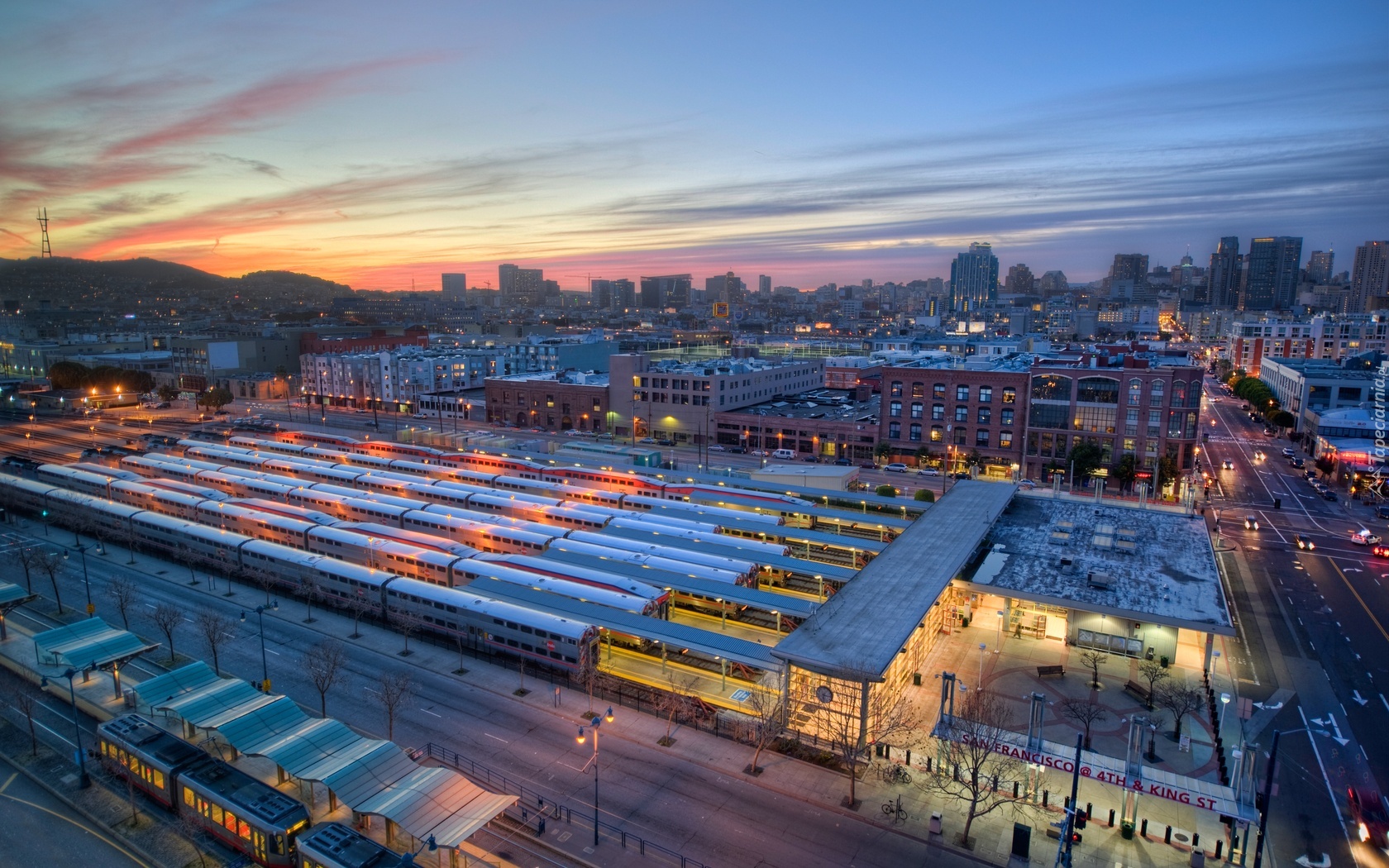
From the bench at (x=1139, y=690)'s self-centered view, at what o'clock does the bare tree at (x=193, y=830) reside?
The bare tree is roughly at 12 o'clock from the bench.

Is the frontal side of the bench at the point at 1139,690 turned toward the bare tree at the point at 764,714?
yes

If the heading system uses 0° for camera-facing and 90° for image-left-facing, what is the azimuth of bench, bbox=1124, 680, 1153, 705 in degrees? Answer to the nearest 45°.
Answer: approximately 45°

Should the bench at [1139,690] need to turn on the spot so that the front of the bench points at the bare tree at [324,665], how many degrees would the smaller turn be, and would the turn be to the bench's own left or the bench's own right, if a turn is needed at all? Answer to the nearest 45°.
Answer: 0° — it already faces it

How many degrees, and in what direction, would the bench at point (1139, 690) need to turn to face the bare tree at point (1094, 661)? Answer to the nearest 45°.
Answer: approximately 90° to its right

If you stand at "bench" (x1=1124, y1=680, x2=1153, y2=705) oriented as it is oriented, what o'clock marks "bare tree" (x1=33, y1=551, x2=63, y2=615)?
The bare tree is roughly at 1 o'clock from the bench.

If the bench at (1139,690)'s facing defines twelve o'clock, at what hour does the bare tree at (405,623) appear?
The bare tree is roughly at 1 o'clock from the bench.

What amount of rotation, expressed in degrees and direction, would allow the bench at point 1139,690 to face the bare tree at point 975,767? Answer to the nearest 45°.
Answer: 0° — it already faces it

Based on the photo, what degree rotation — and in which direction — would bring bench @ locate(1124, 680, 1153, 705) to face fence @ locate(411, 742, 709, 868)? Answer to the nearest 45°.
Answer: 0° — it already faces it
